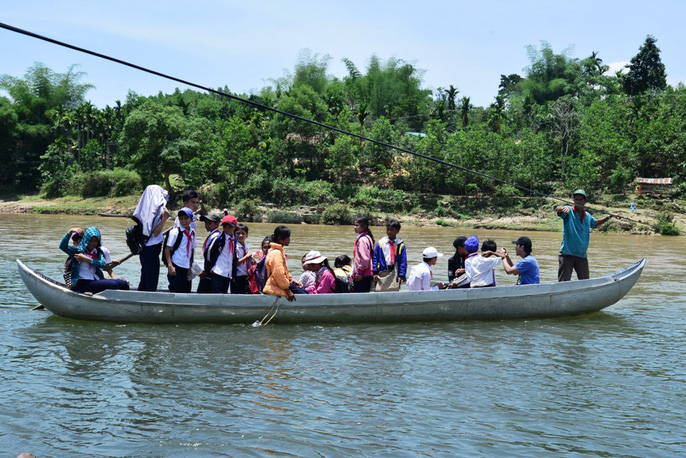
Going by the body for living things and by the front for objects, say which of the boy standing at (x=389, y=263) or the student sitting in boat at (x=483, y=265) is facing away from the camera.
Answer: the student sitting in boat

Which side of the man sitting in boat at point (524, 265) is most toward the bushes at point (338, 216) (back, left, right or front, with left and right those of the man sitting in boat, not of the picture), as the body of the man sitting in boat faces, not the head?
right

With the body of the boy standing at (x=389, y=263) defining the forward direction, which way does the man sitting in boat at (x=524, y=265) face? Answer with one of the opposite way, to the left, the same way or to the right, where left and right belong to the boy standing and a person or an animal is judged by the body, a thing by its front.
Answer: to the right

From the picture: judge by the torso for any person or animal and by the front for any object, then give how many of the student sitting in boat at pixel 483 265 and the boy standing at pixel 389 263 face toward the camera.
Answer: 1

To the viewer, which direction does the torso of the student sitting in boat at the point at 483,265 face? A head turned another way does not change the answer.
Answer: away from the camera

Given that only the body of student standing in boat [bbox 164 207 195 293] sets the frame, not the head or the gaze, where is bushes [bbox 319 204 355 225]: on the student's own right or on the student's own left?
on the student's own left
